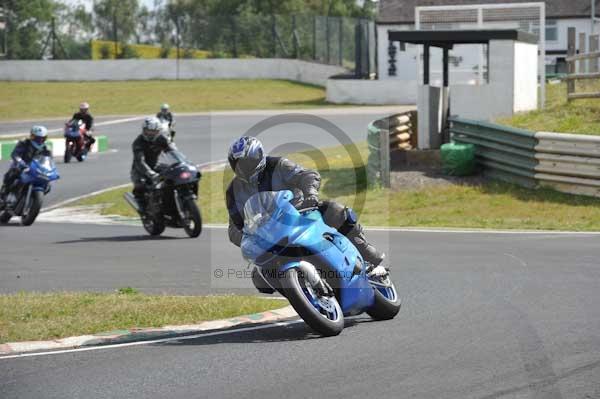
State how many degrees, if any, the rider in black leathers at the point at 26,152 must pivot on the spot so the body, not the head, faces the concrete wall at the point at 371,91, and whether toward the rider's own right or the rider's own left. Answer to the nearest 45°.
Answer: approximately 90° to the rider's own left

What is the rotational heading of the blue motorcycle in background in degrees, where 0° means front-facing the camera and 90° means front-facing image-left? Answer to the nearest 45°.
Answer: approximately 315°

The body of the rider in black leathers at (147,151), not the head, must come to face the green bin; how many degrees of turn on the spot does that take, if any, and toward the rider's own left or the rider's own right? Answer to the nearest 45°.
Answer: approximately 90° to the rider's own left

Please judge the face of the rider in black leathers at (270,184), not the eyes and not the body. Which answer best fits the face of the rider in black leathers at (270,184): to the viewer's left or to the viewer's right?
to the viewer's left

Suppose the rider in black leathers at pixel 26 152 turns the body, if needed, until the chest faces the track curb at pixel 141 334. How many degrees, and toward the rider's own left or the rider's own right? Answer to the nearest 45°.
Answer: approximately 45° to the rider's own right

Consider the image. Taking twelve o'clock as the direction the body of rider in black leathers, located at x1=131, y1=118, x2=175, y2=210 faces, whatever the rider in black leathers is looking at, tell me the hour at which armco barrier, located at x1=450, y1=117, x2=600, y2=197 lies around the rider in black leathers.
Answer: The armco barrier is roughly at 10 o'clock from the rider in black leathers.

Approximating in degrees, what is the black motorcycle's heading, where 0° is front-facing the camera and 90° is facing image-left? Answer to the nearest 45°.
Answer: approximately 315°

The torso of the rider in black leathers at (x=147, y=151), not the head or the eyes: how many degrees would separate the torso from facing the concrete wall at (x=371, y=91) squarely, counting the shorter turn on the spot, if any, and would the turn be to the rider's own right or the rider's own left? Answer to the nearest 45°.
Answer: approximately 135° to the rider's own left
